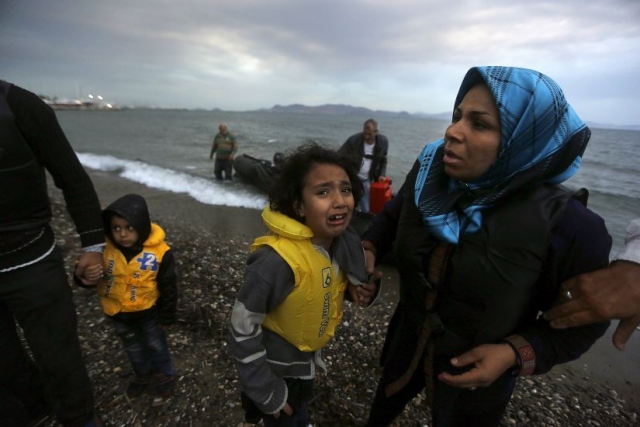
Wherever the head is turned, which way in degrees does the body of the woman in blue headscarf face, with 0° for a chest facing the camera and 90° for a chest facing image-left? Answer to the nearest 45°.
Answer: approximately 45°

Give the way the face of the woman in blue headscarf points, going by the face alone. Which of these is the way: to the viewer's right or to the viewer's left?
to the viewer's left
